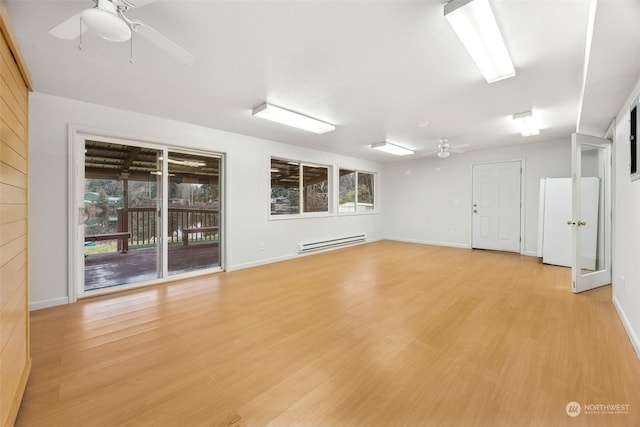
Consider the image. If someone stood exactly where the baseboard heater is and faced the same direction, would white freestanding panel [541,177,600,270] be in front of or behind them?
in front

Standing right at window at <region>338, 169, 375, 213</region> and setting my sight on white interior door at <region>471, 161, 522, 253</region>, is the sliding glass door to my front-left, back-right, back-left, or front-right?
back-right

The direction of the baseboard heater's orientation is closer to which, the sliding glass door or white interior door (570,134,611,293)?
the white interior door

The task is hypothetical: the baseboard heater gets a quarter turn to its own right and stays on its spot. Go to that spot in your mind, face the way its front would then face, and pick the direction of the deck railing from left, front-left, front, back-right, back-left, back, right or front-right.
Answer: front

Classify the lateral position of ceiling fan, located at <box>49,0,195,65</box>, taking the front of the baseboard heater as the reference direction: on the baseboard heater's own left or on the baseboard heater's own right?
on the baseboard heater's own right

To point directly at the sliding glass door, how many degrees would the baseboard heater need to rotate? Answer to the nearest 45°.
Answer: approximately 90° to its right

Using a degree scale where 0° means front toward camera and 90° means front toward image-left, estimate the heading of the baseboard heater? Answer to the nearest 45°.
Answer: approximately 315°
